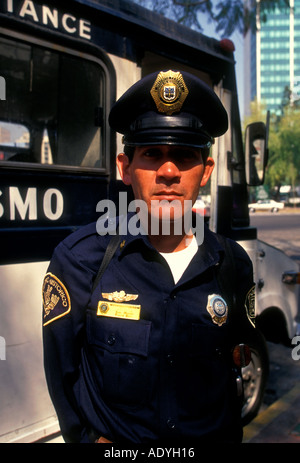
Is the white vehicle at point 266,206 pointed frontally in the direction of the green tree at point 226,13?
no

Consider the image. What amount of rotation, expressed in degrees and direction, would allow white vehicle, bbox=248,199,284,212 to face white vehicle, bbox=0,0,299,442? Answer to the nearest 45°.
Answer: approximately 90° to its left

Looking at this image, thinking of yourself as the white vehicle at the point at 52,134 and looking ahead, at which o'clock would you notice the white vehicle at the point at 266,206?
the white vehicle at the point at 266,206 is roughly at 11 o'clock from the white vehicle at the point at 52,134.

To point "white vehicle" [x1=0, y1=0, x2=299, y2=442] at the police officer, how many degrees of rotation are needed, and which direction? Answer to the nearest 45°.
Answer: approximately 90° to its right

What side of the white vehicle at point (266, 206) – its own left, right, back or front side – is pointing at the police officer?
left

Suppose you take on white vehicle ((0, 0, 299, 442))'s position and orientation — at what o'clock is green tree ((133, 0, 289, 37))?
The green tree is roughly at 11 o'clock from the white vehicle.

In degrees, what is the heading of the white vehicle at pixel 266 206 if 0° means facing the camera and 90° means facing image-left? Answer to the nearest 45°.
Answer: approximately 90°

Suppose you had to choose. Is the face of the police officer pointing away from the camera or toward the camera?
toward the camera

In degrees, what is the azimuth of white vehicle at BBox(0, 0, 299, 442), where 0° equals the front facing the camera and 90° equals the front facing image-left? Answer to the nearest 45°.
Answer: approximately 225°

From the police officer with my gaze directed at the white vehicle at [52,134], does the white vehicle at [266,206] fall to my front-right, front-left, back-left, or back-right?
front-right
